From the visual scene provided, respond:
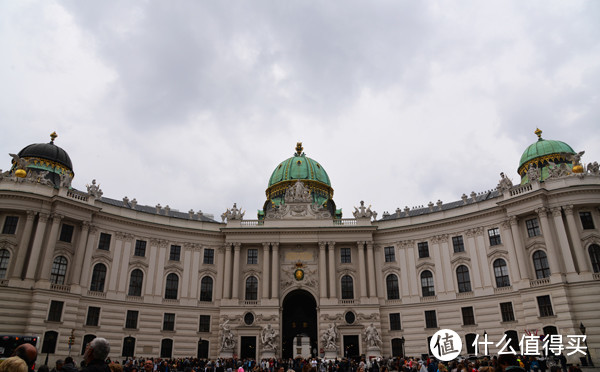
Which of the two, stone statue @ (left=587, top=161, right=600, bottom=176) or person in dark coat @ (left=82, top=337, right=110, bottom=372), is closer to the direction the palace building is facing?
the person in dark coat

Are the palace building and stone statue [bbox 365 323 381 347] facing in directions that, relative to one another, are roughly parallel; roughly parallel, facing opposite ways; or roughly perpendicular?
roughly parallel

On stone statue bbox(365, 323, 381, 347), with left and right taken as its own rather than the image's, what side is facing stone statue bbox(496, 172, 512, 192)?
left

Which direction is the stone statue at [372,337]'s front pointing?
toward the camera

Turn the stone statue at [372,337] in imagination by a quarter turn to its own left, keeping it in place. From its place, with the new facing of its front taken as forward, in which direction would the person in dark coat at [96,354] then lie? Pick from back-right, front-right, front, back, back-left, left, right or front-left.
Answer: right

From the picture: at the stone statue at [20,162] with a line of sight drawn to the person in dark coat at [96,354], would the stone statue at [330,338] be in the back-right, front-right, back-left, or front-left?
front-left

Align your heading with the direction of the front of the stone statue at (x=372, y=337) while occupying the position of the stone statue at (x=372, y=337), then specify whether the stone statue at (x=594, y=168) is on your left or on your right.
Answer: on your left

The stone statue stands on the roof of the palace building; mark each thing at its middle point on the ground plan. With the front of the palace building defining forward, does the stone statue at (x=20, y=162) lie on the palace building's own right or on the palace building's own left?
on the palace building's own right

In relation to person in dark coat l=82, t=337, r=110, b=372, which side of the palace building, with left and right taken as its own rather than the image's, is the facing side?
front

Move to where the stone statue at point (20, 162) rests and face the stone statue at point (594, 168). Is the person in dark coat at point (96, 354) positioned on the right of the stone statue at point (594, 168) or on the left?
right

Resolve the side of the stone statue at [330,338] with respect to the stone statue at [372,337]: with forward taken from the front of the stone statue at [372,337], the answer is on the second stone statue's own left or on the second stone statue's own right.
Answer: on the second stone statue's own right

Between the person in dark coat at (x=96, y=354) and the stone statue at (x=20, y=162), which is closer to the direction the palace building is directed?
the person in dark coat
